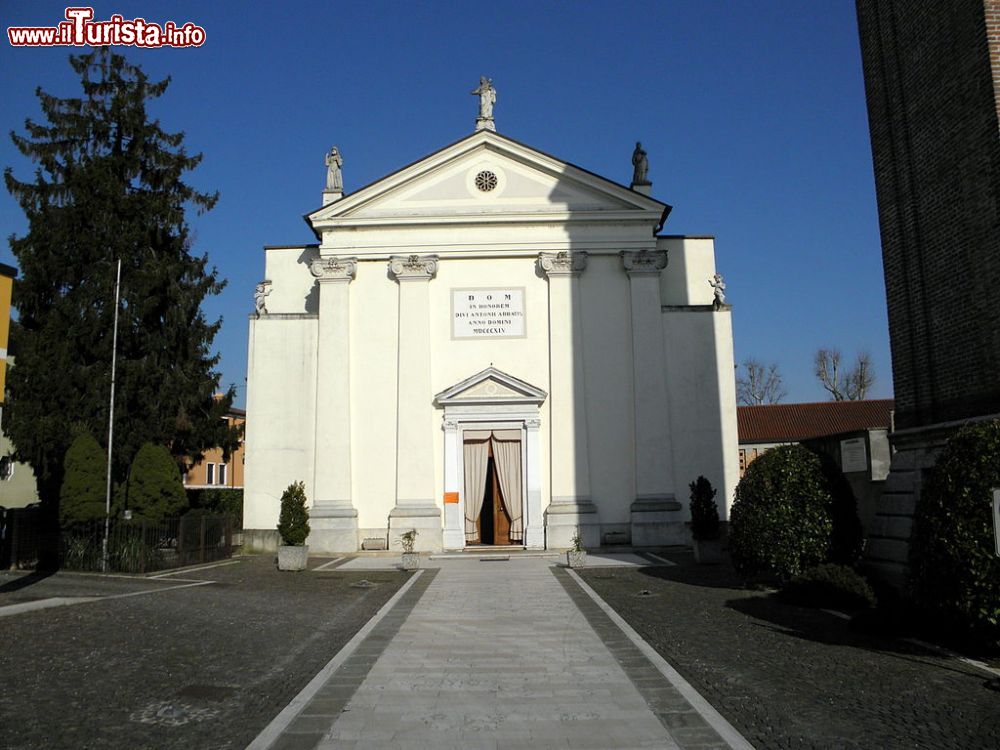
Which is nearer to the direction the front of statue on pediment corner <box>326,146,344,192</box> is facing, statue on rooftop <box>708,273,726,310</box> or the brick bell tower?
the brick bell tower

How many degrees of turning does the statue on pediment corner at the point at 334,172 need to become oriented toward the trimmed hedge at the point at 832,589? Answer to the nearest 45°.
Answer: approximately 45° to its left

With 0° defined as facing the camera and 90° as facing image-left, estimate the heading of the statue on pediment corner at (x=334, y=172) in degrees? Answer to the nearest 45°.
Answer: approximately 0°

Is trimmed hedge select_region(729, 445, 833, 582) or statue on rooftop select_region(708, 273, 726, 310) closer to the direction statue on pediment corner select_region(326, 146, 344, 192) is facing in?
the trimmed hedge

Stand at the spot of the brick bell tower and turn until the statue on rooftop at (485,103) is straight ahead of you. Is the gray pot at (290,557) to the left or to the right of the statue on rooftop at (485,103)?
left

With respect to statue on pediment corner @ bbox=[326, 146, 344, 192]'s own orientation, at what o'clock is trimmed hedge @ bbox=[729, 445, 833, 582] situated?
The trimmed hedge is roughly at 11 o'clock from the statue on pediment corner.

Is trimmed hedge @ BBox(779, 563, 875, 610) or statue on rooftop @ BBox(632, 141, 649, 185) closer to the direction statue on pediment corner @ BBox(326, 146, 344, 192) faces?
the trimmed hedge

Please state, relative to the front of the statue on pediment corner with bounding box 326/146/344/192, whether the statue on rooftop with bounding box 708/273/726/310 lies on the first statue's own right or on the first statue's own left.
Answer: on the first statue's own left

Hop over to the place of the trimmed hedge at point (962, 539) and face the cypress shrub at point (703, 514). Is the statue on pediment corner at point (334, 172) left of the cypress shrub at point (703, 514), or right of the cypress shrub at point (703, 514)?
left

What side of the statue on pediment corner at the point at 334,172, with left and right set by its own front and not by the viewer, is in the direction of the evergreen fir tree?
right
